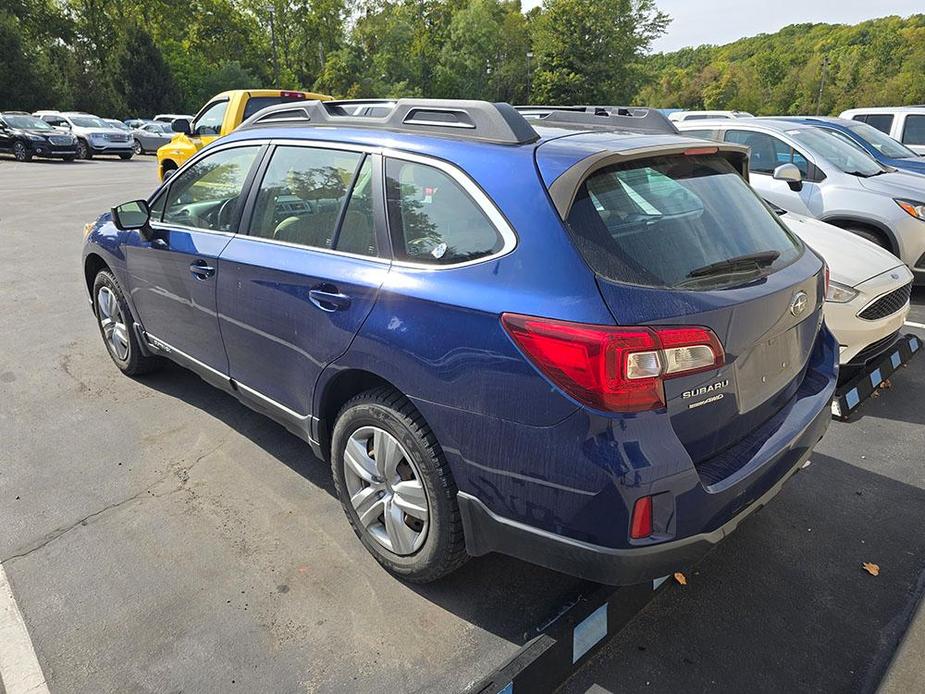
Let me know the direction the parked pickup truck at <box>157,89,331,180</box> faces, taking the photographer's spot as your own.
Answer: facing away from the viewer and to the left of the viewer

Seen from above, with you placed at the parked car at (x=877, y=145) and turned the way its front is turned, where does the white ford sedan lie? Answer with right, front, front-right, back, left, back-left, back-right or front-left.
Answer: front-right

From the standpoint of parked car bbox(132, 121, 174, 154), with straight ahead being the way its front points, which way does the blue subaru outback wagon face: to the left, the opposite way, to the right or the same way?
the opposite way

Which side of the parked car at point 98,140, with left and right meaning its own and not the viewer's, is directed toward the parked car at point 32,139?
right

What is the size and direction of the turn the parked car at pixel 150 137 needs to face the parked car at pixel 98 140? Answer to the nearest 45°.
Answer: approximately 90° to its right

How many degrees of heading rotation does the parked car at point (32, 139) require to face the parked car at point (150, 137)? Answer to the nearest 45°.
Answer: approximately 90° to its left

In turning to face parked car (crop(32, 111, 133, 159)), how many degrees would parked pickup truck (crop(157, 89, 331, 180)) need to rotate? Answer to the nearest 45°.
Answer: approximately 45° to its right

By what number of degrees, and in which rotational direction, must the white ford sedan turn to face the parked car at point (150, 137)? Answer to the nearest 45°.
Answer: approximately 180°

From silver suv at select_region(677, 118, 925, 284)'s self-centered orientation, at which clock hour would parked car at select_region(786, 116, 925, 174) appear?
The parked car is roughly at 8 o'clock from the silver suv.

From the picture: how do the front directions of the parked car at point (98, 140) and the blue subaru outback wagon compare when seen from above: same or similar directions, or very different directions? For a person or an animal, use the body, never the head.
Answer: very different directions
